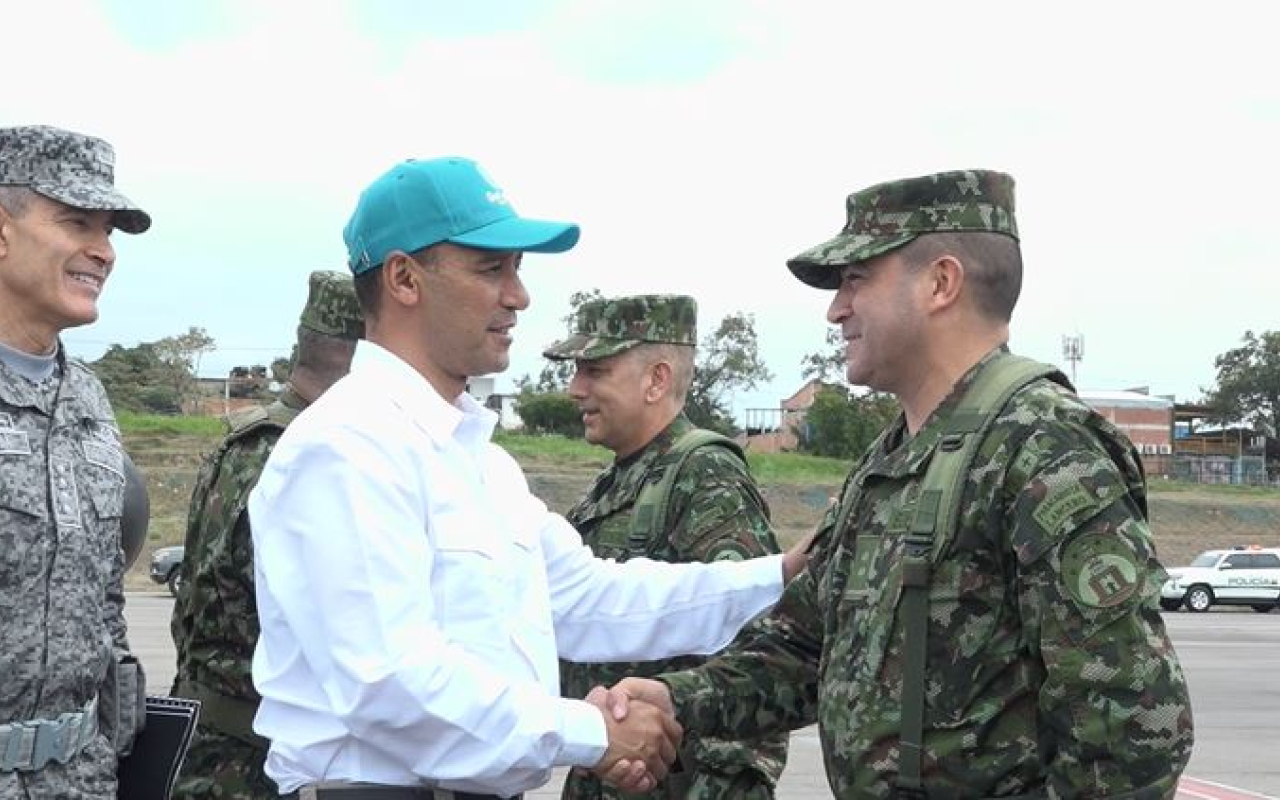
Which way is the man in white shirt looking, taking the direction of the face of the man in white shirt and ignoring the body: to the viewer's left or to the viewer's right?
to the viewer's right

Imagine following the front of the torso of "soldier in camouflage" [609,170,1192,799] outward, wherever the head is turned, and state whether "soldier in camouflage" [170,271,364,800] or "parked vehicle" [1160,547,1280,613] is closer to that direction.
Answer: the soldier in camouflage

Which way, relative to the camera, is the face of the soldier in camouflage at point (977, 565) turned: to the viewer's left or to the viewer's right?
to the viewer's left

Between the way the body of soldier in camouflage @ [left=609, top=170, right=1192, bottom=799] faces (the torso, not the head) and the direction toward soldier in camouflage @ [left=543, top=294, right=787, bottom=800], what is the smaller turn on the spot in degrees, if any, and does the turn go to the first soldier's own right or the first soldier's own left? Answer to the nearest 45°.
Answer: approximately 90° to the first soldier's own right

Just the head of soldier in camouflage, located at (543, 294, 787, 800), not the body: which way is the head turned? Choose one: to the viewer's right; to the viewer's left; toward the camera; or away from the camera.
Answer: to the viewer's left

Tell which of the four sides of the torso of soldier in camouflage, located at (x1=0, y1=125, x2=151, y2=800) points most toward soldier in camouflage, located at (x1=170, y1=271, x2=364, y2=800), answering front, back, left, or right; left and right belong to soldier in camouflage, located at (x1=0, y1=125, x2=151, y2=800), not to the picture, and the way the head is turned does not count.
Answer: left

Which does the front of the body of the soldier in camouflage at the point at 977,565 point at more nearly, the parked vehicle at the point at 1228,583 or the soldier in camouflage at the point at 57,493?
the soldier in camouflage

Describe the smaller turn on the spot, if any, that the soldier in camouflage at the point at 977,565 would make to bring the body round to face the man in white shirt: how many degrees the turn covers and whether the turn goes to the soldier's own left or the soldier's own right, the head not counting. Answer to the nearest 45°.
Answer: approximately 45° to the soldier's own right

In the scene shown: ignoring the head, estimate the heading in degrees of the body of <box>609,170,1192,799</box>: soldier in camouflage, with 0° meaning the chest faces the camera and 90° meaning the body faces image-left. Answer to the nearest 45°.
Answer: approximately 45°
